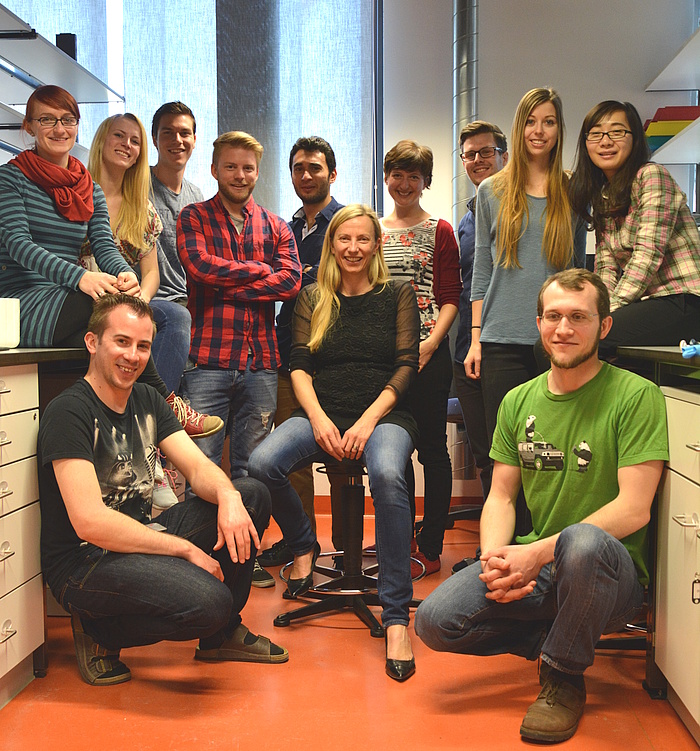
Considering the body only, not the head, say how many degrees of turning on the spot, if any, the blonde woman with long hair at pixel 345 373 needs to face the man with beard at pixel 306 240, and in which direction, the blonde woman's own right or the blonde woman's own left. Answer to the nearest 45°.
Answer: approximately 180°

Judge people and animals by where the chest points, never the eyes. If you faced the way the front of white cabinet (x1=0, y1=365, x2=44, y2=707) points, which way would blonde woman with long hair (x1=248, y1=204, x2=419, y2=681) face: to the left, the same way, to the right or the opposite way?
to the right

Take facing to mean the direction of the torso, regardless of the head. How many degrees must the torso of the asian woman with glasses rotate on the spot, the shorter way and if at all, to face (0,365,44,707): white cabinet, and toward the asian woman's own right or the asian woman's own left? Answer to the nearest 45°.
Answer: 0° — they already face it

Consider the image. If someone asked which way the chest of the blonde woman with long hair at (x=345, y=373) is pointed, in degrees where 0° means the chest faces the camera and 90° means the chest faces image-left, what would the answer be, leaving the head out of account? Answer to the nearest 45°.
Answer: approximately 0°

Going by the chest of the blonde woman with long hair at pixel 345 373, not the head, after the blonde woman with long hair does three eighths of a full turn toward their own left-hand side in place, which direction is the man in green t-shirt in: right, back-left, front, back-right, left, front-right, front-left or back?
right

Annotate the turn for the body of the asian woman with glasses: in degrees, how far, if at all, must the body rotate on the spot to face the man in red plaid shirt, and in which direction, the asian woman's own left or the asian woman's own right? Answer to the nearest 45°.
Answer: approximately 45° to the asian woman's own right

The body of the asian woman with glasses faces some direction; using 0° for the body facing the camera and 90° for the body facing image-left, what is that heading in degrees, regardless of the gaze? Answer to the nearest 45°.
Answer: approximately 45°

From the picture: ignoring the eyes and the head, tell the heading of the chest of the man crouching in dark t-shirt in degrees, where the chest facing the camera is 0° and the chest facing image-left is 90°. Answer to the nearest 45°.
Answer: approximately 315°
